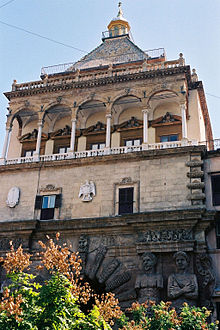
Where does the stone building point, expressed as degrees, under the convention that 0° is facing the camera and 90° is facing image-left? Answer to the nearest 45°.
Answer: approximately 0°
